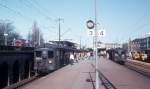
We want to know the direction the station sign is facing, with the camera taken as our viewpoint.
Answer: facing the viewer
